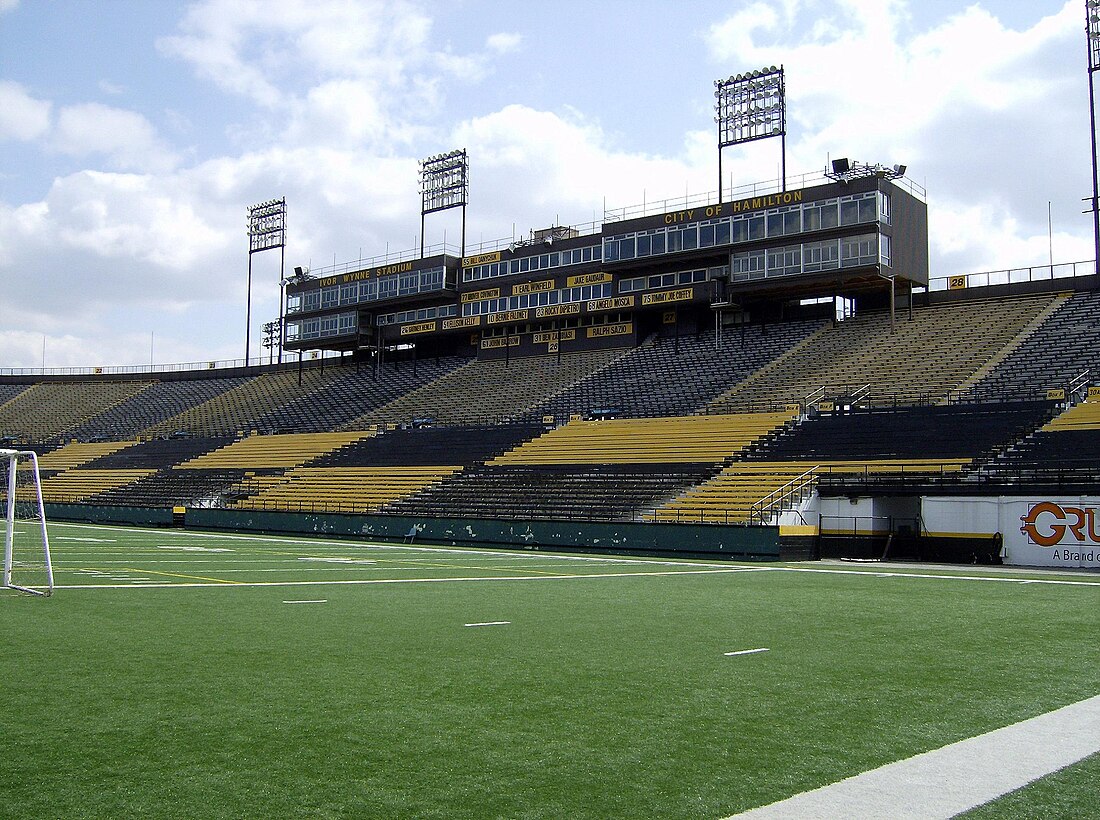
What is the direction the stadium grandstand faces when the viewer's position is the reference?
facing the viewer and to the left of the viewer

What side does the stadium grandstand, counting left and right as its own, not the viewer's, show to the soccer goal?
front
